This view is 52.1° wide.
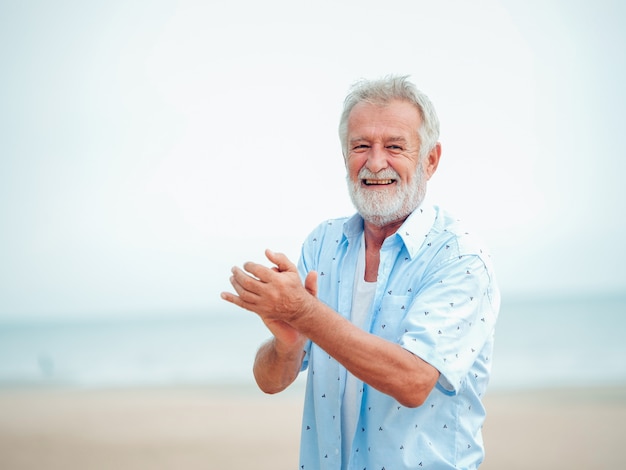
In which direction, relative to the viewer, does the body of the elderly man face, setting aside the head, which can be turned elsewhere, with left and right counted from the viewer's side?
facing the viewer and to the left of the viewer
